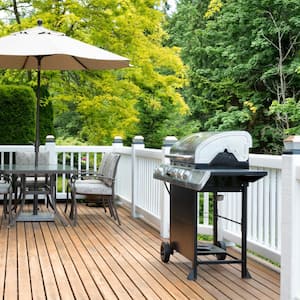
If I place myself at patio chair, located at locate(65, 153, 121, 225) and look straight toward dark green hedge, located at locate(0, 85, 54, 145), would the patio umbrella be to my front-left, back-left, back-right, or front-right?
front-left

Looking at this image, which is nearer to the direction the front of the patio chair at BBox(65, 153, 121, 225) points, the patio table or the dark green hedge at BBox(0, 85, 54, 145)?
the patio table

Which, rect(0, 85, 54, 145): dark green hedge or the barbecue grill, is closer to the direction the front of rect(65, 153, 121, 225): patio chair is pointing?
the dark green hedge

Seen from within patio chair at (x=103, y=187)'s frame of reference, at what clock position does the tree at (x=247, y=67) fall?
The tree is roughly at 4 o'clock from the patio chair.

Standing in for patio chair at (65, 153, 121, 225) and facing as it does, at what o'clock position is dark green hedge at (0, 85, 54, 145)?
The dark green hedge is roughly at 2 o'clock from the patio chair.

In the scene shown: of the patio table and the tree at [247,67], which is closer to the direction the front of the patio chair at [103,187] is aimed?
the patio table

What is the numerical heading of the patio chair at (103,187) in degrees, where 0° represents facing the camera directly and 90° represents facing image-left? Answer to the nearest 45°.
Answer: approximately 90°

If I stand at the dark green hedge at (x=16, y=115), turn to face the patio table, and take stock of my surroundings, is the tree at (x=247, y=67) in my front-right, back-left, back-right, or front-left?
back-left

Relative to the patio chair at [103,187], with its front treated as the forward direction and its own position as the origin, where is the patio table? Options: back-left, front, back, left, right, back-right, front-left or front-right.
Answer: front
